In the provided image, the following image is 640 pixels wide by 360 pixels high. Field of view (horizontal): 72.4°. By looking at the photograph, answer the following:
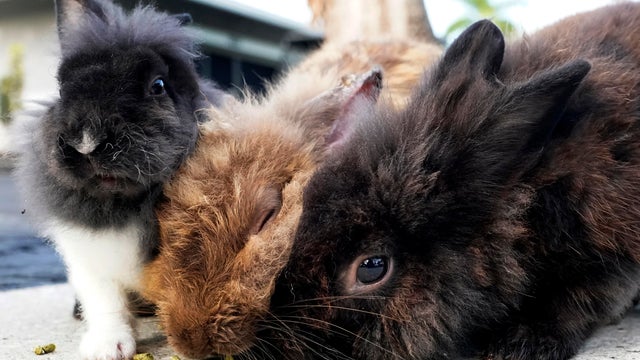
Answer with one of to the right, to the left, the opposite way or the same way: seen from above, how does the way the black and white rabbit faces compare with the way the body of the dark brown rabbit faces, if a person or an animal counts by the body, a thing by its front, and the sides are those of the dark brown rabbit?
to the left

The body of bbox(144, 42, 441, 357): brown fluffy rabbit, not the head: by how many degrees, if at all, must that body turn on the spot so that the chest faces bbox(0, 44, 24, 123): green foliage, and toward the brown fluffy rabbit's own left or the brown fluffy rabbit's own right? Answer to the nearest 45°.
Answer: approximately 90° to the brown fluffy rabbit's own right

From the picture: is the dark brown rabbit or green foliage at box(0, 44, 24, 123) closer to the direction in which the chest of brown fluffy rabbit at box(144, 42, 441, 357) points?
the green foliage

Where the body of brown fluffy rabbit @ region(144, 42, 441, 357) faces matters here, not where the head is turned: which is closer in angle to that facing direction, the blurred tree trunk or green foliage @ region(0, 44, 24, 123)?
the green foliage

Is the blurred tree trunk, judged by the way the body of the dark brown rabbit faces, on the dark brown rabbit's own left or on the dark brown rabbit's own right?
on the dark brown rabbit's own right

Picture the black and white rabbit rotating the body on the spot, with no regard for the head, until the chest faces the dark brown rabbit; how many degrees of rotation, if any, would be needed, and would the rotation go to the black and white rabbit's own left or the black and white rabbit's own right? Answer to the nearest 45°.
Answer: approximately 45° to the black and white rabbit's own left

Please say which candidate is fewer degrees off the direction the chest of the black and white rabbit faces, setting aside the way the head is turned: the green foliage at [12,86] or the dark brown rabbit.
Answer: the dark brown rabbit

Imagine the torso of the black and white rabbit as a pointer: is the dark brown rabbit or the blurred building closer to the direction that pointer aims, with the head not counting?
the dark brown rabbit

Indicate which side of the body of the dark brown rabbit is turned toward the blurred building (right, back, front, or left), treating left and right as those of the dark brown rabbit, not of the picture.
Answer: right

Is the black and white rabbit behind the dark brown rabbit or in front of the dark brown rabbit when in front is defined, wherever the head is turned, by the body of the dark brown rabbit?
in front
